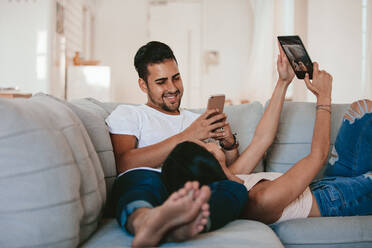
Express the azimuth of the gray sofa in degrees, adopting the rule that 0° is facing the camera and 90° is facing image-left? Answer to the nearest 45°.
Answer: approximately 0°

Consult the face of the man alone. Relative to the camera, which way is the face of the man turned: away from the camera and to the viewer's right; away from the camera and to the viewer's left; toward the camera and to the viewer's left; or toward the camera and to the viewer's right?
toward the camera and to the viewer's right
